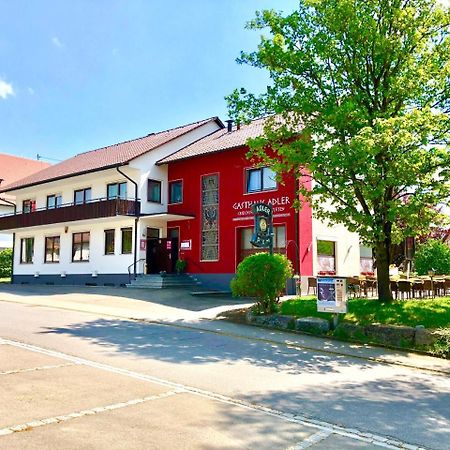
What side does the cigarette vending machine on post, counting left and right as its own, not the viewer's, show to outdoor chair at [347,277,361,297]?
back

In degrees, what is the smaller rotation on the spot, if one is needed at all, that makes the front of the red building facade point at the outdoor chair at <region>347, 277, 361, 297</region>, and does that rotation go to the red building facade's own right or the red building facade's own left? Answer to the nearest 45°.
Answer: approximately 90° to the red building facade's own left

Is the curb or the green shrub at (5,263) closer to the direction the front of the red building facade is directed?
the curb

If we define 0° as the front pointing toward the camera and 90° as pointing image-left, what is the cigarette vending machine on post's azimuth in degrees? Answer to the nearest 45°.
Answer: approximately 0°

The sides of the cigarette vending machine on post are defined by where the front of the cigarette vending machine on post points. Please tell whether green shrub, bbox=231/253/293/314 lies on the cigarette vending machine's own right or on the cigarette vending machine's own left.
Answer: on the cigarette vending machine's own right

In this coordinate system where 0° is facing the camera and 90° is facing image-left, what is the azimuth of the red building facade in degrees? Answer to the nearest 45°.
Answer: approximately 45°

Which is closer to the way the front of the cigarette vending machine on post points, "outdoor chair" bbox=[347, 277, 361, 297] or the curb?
the curb

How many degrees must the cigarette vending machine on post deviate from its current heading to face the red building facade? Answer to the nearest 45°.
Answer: approximately 135° to its right
